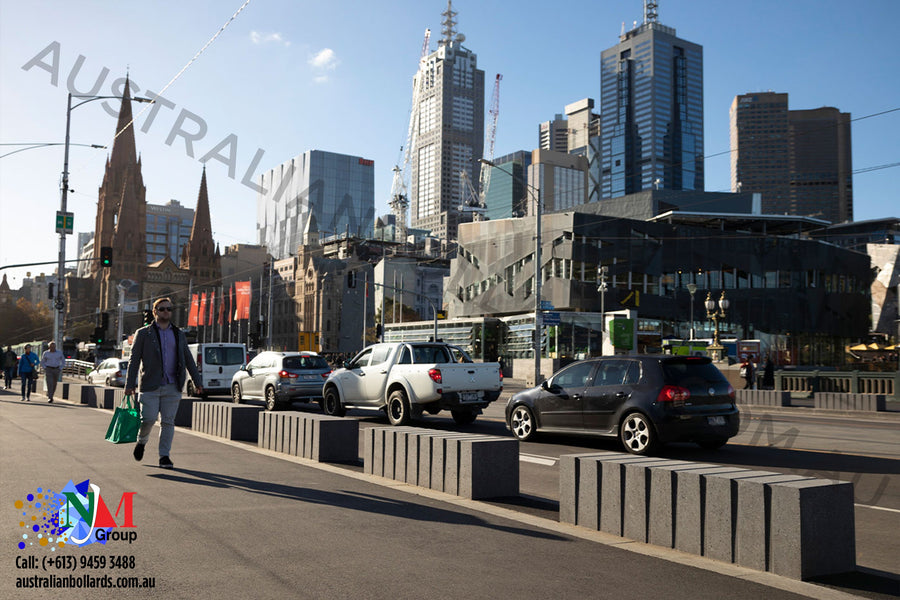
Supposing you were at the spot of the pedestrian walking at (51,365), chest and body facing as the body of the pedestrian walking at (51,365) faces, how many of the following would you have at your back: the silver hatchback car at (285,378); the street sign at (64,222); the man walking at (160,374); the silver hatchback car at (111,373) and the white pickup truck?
2

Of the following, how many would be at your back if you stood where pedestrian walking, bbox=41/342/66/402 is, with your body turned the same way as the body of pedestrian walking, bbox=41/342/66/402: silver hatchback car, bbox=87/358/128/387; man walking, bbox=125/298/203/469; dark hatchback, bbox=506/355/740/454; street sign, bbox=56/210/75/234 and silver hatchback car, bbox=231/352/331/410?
2

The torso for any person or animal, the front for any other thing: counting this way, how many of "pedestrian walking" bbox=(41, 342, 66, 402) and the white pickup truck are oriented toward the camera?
1

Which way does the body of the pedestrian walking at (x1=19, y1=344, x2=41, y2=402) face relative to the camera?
toward the camera

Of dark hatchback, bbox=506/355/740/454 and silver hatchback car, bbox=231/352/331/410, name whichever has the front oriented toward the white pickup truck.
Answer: the dark hatchback

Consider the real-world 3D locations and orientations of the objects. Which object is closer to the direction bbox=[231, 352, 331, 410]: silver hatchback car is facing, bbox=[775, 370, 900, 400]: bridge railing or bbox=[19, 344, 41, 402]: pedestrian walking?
the pedestrian walking

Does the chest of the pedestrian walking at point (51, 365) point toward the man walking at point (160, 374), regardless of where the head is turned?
yes

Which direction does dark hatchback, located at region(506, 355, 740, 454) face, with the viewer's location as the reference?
facing away from the viewer and to the left of the viewer

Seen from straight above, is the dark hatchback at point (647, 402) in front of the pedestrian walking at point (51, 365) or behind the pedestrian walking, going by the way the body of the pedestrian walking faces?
in front

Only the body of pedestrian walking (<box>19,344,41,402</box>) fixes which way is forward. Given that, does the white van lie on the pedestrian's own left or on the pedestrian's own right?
on the pedestrian's own left

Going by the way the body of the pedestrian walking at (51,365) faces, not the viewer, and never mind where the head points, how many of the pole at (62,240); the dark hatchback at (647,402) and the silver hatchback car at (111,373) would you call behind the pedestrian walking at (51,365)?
2

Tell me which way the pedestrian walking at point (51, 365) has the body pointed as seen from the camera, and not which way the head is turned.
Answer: toward the camera

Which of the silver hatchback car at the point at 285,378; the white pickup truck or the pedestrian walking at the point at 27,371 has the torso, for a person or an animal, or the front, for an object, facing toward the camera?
the pedestrian walking
